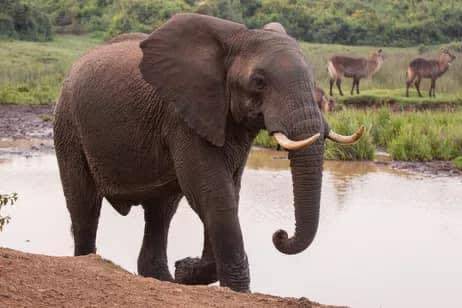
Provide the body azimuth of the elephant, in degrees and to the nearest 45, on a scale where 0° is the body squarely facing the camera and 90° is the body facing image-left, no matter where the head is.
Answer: approximately 315°

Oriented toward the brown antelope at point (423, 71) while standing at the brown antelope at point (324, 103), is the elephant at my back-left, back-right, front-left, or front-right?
back-right
